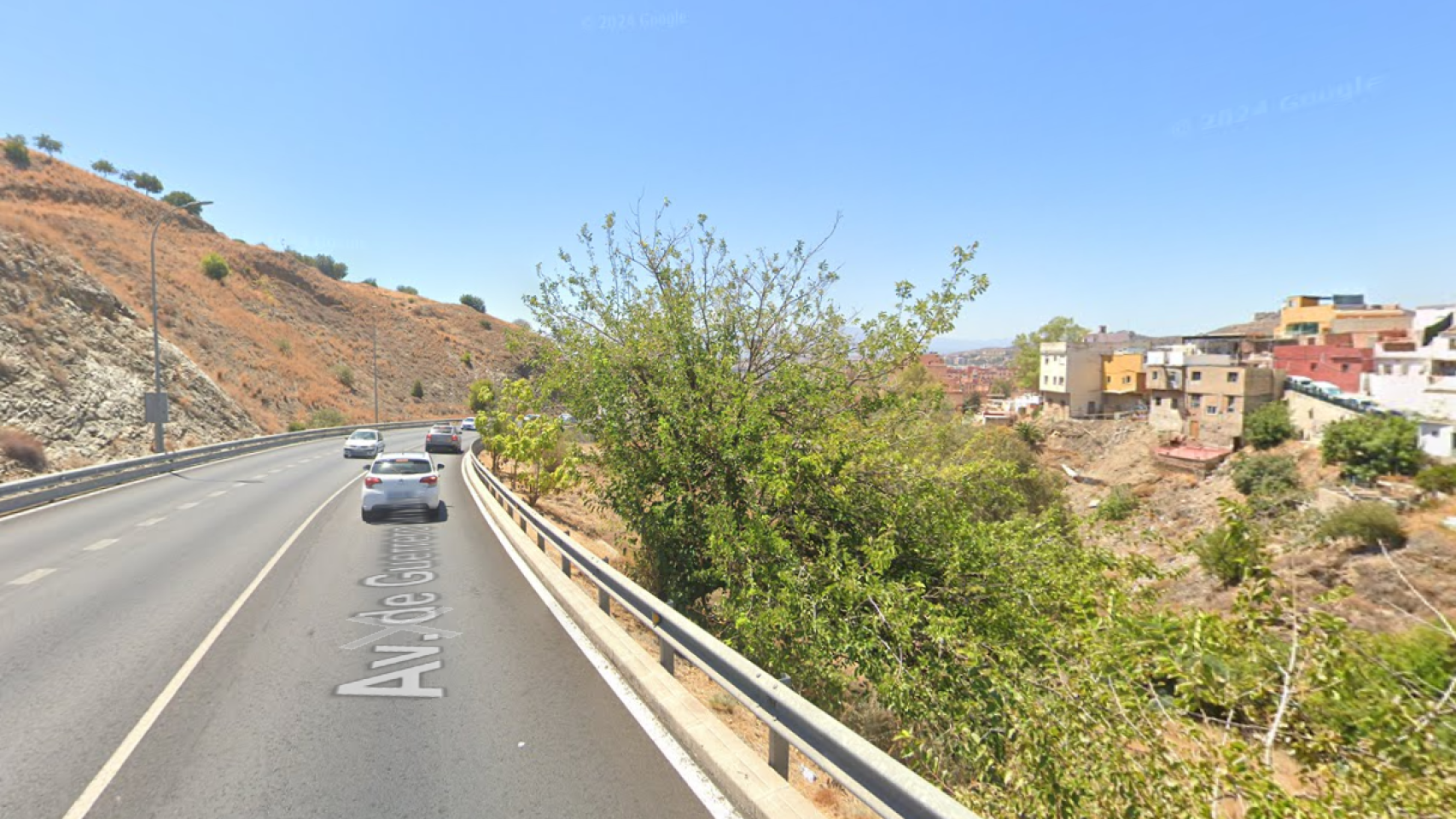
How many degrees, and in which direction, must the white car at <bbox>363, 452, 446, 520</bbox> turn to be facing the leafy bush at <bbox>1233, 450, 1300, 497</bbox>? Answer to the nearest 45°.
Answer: approximately 90° to its right

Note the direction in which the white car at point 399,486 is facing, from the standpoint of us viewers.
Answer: facing away from the viewer

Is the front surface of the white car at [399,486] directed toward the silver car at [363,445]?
yes

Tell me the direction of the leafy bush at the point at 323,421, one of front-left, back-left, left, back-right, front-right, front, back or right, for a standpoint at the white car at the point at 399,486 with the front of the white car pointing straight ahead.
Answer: front

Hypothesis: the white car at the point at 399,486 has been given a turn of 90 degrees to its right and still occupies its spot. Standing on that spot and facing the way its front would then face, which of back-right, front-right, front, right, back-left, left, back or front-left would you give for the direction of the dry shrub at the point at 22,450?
back-left

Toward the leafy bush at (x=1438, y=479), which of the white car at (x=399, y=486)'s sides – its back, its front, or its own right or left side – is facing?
right

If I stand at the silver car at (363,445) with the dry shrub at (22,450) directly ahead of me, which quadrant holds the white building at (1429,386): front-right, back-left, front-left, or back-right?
back-left

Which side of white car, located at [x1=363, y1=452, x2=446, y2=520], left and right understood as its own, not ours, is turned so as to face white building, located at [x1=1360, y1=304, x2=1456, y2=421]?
right

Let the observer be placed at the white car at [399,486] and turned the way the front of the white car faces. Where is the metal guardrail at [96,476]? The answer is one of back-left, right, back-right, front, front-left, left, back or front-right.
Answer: front-left

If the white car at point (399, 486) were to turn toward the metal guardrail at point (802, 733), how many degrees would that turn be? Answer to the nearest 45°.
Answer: approximately 180°

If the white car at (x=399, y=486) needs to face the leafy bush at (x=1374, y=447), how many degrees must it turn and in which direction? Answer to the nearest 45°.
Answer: approximately 90° to its right

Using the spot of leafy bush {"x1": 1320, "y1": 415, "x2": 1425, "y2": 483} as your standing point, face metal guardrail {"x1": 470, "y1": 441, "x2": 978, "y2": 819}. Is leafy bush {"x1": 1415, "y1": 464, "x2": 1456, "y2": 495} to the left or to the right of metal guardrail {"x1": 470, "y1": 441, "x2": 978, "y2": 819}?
left
